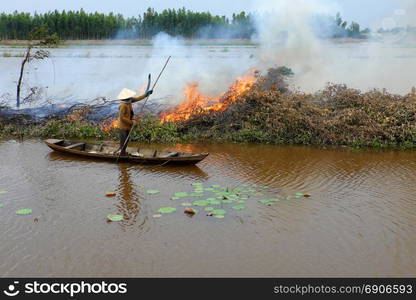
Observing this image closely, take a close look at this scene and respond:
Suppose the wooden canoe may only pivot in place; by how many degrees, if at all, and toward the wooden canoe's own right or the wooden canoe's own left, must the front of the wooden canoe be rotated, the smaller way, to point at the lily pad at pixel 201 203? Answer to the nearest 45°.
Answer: approximately 90° to the wooden canoe's own right

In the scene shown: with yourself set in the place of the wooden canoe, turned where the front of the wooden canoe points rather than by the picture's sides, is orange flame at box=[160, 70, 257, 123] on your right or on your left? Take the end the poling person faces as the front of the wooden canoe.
on your left

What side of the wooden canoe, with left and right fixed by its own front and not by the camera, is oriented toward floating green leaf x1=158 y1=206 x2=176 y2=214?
right

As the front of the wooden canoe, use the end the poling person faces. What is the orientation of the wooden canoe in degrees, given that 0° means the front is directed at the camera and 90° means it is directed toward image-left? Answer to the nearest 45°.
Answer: approximately 270°

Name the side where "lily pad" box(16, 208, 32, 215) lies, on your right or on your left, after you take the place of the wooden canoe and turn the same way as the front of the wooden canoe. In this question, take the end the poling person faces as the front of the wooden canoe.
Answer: on your right

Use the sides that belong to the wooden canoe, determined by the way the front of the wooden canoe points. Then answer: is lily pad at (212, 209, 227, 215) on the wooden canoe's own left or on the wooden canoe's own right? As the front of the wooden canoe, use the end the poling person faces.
on the wooden canoe's own right

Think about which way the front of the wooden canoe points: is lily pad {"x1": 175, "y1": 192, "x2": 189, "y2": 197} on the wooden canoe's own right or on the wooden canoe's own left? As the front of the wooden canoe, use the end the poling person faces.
on the wooden canoe's own right
